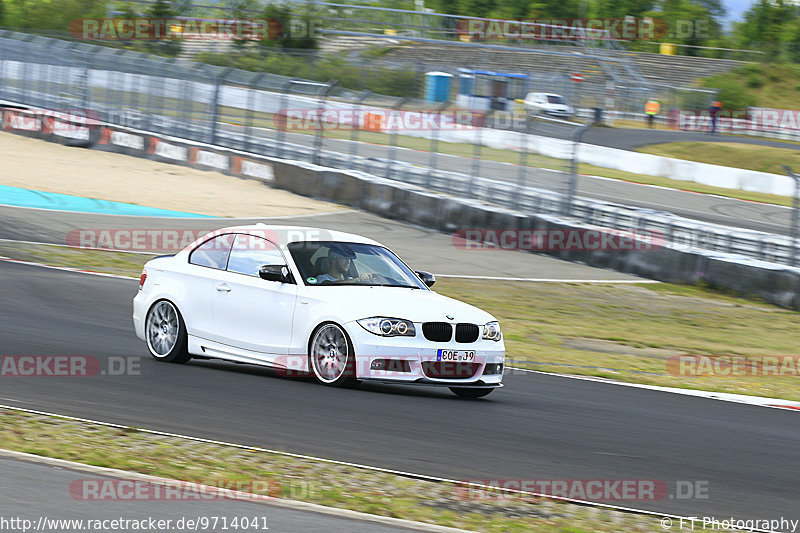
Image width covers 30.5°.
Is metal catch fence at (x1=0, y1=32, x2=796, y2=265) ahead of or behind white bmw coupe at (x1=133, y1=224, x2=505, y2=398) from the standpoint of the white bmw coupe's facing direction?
behind

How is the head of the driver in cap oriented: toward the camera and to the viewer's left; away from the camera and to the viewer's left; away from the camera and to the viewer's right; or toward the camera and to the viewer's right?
toward the camera and to the viewer's right

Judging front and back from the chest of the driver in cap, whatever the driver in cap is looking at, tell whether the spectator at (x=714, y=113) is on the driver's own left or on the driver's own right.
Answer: on the driver's own left

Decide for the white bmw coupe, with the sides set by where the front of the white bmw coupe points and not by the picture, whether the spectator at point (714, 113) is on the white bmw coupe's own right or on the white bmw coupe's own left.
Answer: on the white bmw coupe's own left

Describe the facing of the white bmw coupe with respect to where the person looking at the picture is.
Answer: facing the viewer and to the right of the viewer
